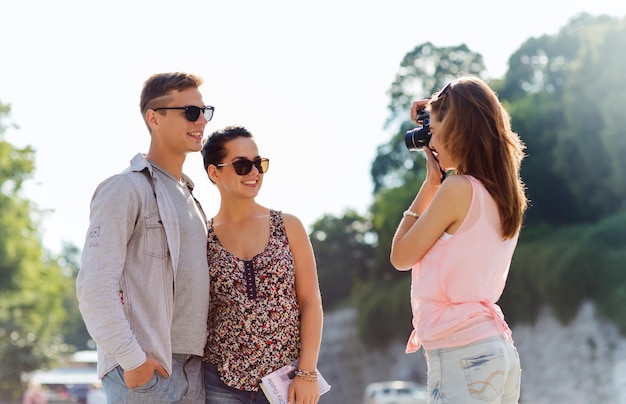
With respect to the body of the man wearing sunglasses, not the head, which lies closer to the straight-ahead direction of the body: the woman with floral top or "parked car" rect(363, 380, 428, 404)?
the woman with floral top

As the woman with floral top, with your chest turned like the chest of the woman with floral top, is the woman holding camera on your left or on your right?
on your left

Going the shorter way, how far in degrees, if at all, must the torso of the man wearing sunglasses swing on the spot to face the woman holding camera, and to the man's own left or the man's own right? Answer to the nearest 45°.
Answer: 0° — they already face them

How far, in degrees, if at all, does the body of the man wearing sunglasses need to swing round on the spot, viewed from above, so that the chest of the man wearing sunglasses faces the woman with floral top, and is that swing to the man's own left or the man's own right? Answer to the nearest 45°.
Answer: approximately 45° to the man's own left

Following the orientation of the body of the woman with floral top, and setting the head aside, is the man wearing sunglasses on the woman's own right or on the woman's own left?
on the woman's own right

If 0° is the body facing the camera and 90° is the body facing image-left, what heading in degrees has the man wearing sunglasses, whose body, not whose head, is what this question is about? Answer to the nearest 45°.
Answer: approximately 315°

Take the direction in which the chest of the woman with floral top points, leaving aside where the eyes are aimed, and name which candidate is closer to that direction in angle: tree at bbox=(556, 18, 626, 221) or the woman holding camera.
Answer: the woman holding camera

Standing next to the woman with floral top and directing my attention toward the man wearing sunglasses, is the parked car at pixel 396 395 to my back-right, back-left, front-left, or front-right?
back-right

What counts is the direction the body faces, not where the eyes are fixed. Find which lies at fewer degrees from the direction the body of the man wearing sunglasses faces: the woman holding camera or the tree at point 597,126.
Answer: the woman holding camera

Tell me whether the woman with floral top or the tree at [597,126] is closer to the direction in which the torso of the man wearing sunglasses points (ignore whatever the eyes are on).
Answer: the woman with floral top

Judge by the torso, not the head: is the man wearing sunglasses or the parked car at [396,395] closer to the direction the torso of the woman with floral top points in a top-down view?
the man wearing sunglasses
